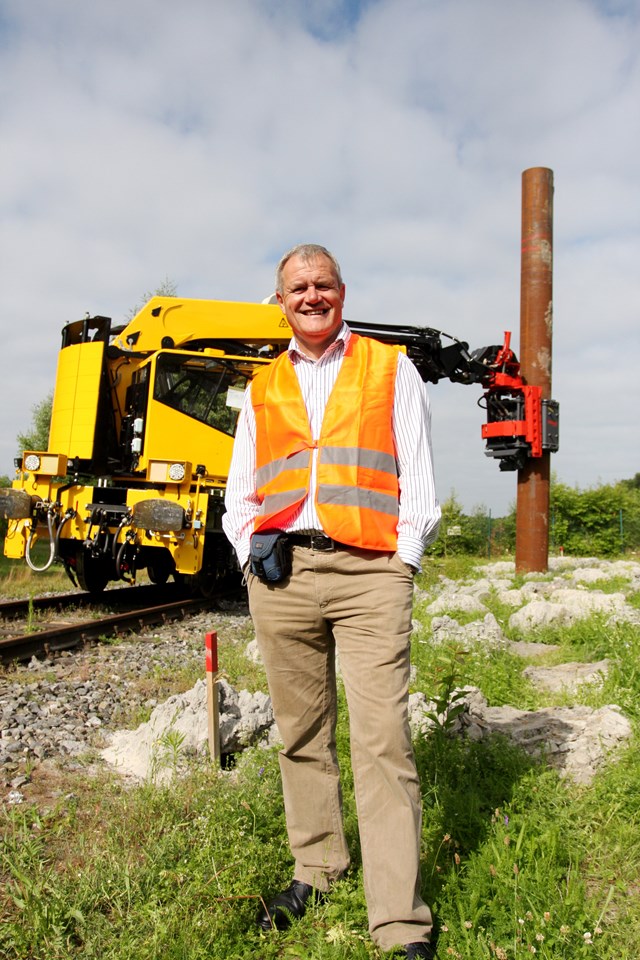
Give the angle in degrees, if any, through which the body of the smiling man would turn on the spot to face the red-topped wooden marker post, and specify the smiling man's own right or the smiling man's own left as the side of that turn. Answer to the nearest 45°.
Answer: approximately 135° to the smiling man's own right

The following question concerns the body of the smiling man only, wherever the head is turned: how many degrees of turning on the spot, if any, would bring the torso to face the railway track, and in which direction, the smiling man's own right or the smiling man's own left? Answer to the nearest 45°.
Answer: approximately 135° to the smiling man's own right

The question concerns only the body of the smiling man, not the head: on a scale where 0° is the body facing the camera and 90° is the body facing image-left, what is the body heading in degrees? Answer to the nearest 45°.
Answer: approximately 0°
